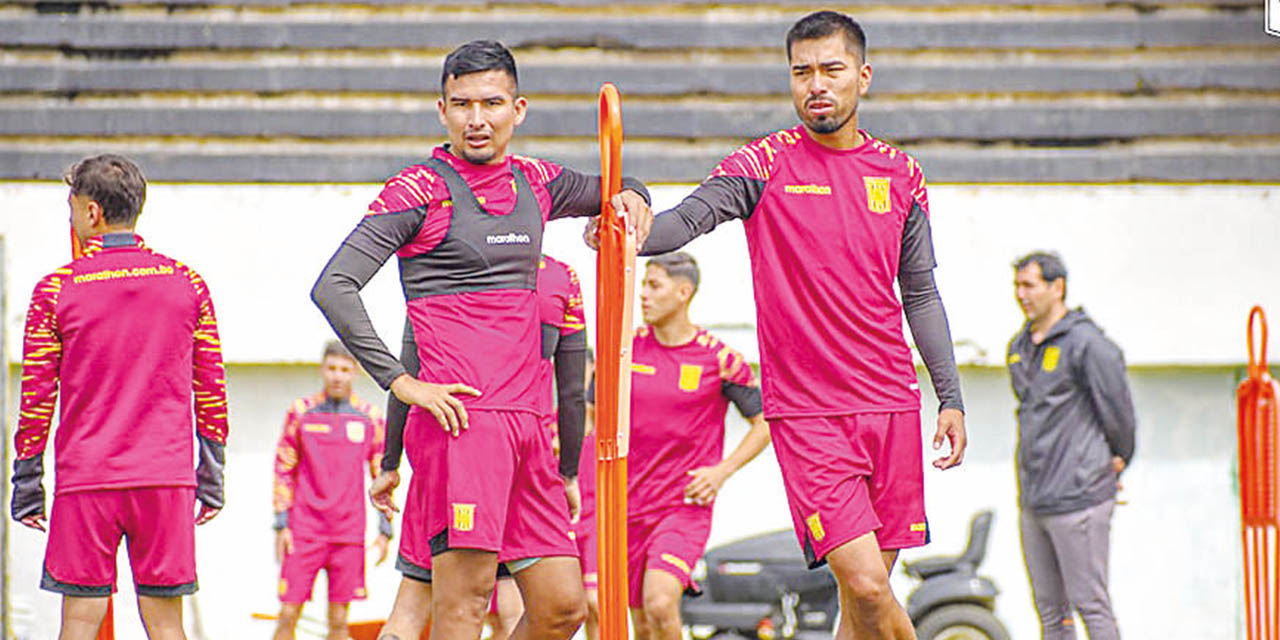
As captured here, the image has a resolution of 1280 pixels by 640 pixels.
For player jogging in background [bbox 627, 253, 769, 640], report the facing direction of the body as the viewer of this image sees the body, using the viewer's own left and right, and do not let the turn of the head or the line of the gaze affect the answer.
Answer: facing the viewer and to the left of the viewer

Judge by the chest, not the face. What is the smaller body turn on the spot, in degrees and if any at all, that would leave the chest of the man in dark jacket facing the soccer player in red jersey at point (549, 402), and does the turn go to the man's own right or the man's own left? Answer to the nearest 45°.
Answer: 0° — they already face them

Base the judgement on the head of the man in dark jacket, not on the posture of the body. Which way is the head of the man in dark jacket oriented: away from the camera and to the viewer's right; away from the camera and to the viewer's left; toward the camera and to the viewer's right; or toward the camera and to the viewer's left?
toward the camera and to the viewer's left

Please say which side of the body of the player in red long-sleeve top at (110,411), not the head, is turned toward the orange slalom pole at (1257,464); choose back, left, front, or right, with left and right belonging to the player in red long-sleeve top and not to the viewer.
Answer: right

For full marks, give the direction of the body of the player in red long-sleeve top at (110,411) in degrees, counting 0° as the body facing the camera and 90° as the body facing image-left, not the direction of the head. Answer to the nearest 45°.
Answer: approximately 180°

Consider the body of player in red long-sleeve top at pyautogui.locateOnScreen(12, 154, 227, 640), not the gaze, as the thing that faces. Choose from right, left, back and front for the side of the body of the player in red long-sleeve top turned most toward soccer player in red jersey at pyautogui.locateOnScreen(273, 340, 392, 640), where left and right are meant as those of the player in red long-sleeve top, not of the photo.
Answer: front

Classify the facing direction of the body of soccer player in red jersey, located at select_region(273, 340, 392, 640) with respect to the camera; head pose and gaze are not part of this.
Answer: toward the camera

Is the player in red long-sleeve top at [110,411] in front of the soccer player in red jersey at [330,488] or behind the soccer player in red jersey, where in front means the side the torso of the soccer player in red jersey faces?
in front

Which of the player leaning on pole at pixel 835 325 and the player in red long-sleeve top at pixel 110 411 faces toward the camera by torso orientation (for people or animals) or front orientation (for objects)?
the player leaning on pole

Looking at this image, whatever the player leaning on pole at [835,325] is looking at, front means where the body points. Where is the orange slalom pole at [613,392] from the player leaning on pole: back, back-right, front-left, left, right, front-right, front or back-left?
front-right

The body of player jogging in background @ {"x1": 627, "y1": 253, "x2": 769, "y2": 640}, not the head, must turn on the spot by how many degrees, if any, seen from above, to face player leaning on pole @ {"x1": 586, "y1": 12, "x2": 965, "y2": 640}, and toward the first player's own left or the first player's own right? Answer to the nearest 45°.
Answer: approximately 45° to the first player's own left

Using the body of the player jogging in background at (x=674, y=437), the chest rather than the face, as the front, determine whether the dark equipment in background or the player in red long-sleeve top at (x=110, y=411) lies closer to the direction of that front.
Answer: the player in red long-sleeve top

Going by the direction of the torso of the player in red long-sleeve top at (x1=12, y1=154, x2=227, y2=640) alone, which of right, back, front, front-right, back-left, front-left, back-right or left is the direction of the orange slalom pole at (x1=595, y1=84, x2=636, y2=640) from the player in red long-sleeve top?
back-right

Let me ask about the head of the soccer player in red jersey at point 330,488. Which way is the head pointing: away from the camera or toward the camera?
toward the camera

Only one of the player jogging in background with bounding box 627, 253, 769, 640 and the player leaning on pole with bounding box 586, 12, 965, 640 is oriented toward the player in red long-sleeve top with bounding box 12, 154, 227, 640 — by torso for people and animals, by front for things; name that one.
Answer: the player jogging in background

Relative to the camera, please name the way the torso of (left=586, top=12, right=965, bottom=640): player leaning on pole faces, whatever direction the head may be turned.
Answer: toward the camera
